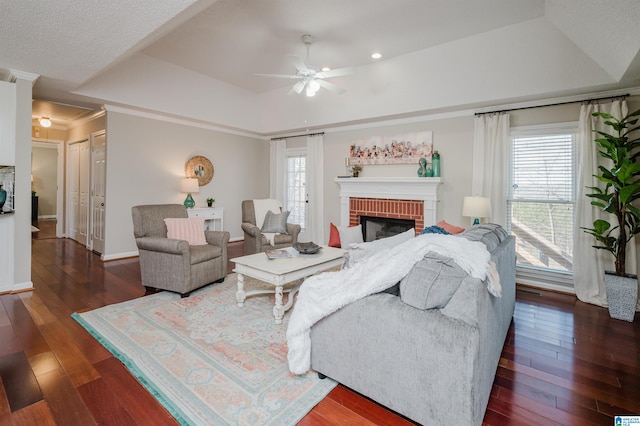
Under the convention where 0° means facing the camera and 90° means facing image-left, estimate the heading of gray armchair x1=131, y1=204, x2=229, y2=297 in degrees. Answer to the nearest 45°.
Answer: approximately 315°

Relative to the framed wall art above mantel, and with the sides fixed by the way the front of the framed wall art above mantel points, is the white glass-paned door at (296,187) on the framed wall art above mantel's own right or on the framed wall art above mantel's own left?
on the framed wall art above mantel's own right

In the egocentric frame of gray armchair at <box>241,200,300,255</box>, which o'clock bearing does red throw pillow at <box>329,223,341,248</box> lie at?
The red throw pillow is roughly at 11 o'clock from the gray armchair.

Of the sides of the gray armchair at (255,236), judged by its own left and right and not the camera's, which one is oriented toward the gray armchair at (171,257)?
right

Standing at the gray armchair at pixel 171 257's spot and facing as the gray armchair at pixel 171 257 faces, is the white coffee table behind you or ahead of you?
ahead

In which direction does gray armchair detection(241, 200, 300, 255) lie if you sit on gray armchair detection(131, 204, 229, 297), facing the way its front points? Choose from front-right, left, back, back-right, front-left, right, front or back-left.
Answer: left

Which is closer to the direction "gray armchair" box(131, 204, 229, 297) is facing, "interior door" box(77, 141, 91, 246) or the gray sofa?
the gray sofa

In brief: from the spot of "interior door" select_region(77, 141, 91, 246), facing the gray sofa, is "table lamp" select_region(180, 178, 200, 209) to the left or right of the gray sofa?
left

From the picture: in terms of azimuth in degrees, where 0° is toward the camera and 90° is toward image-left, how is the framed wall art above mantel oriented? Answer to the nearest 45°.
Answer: approximately 45°

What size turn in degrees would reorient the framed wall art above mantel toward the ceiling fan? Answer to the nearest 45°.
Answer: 0° — it already faces it

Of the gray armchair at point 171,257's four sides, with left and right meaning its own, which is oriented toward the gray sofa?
front
